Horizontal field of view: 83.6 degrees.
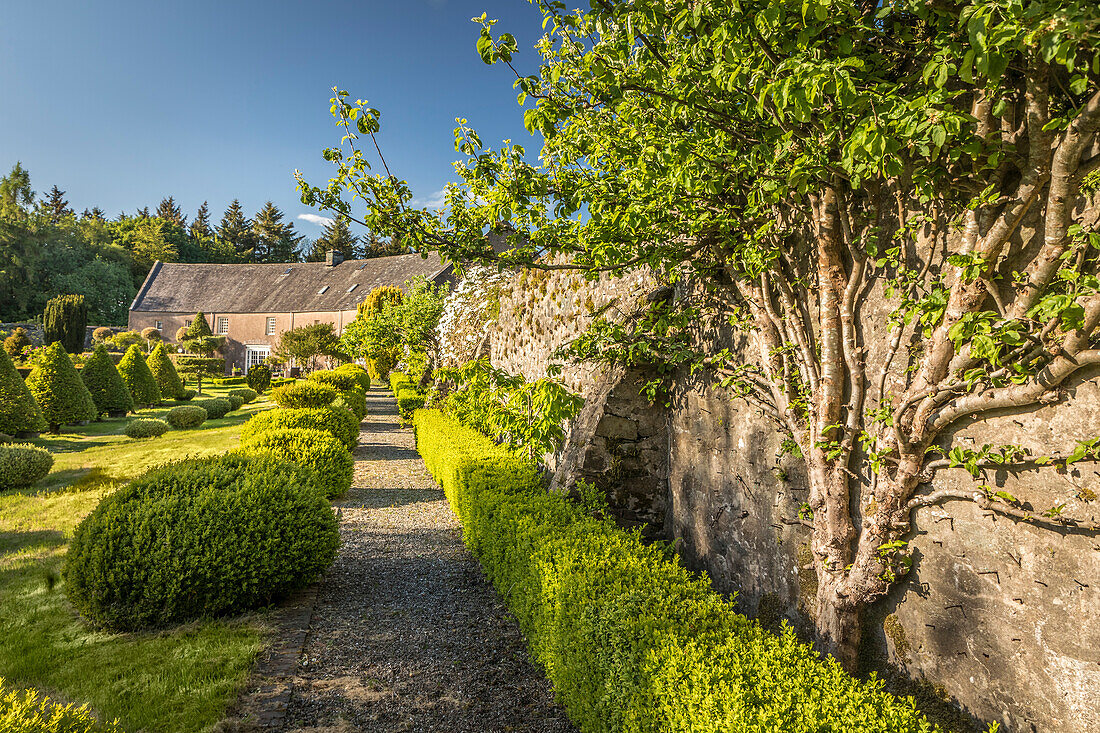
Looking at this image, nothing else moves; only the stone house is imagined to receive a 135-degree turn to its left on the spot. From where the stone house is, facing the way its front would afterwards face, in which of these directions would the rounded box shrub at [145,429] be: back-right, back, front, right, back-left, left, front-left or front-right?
back-right

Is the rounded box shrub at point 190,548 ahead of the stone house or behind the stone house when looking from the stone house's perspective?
ahead

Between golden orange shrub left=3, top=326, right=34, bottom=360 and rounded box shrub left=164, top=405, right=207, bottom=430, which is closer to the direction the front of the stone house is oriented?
the rounded box shrub

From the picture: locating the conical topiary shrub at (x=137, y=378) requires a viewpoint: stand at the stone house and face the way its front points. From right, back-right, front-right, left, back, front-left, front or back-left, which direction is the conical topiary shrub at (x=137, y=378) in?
front

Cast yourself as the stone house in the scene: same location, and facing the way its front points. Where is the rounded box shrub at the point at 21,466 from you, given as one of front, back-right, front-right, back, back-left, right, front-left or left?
front

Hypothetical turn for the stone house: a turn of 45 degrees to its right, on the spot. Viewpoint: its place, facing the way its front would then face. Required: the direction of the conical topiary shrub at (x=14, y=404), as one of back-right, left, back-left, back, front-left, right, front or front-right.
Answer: front-left

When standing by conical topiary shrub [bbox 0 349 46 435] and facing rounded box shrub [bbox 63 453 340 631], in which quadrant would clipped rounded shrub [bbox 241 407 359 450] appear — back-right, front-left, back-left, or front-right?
front-left

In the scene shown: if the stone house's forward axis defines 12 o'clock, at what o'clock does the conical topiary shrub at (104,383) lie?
The conical topiary shrub is roughly at 12 o'clock from the stone house.

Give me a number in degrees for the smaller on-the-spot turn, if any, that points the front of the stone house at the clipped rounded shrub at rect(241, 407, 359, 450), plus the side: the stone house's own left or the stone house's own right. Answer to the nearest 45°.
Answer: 0° — it already faces it

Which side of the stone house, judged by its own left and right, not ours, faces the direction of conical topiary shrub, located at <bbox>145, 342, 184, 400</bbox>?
front

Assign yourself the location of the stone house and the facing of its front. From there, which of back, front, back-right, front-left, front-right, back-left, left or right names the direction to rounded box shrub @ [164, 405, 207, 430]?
front

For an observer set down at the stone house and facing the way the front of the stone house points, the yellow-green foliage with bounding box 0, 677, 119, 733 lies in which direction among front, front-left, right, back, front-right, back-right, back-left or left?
front

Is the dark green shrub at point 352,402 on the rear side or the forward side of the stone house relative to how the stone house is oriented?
on the forward side

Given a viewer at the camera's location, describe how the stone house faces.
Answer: facing the viewer

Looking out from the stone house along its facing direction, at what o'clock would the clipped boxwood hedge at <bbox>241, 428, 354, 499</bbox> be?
The clipped boxwood hedge is roughly at 12 o'clock from the stone house.

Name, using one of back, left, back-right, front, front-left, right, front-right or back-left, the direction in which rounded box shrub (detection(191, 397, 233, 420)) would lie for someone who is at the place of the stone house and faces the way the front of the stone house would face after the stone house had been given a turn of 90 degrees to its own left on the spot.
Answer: right
